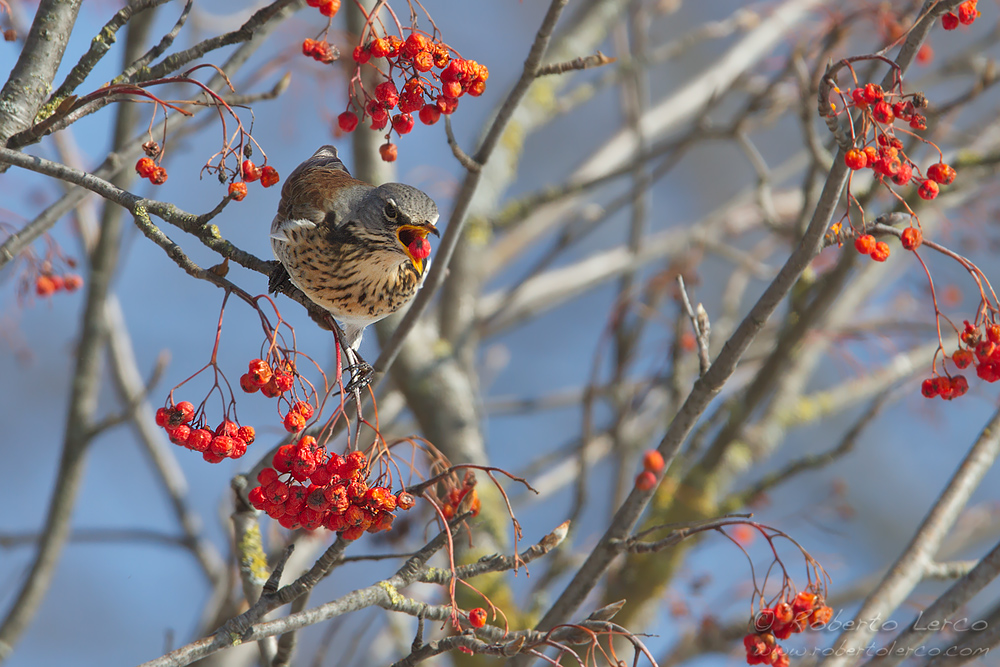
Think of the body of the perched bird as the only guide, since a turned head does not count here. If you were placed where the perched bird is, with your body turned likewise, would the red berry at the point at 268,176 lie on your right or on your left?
on your right

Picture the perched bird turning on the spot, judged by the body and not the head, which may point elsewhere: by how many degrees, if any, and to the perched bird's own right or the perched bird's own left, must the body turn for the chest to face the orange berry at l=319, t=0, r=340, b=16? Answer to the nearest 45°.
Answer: approximately 45° to the perched bird's own right

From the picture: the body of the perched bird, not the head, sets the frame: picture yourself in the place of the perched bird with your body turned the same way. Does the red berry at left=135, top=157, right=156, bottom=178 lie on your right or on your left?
on your right

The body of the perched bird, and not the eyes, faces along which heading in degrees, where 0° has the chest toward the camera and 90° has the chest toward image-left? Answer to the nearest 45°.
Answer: approximately 315°
